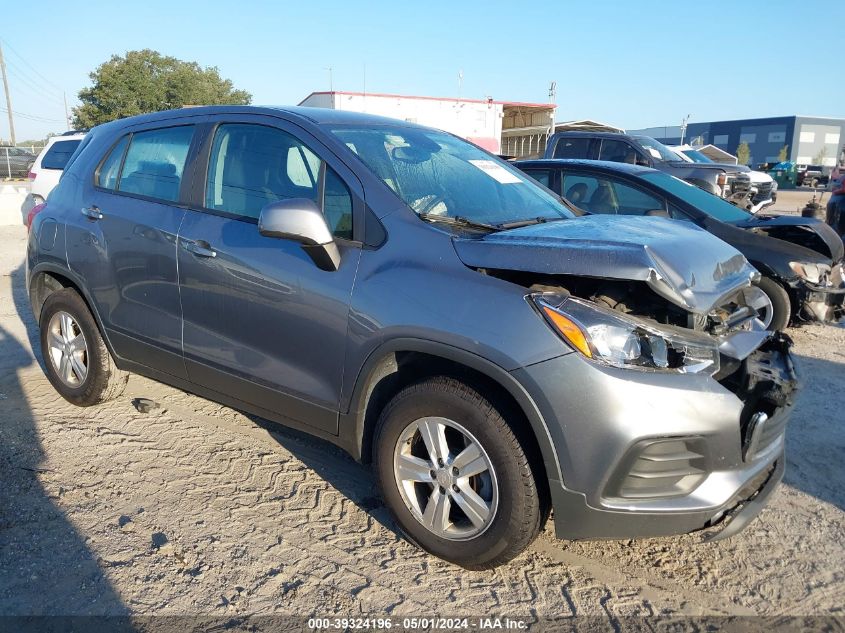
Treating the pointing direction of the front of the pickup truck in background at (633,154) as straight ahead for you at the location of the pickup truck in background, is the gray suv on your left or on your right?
on your right

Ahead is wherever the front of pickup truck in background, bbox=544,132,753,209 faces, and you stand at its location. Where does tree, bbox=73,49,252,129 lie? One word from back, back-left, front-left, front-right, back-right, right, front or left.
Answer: back

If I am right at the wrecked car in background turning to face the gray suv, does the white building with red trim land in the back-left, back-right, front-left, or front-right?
back-right

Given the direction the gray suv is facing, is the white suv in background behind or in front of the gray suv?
behind

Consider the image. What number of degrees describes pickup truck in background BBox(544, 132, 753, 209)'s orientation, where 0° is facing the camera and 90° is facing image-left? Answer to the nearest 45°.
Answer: approximately 315°

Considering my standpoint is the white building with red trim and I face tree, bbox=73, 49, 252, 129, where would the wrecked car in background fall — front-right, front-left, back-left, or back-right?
back-left

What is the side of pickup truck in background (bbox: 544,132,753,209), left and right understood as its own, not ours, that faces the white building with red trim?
back

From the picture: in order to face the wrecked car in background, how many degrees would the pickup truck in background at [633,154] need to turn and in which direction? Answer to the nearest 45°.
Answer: approximately 45° to its right

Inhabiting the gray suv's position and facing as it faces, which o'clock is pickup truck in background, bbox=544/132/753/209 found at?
The pickup truck in background is roughly at 8 o'clock from the gray suv.

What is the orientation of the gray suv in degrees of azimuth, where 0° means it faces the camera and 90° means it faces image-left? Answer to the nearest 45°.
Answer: approximately 315°

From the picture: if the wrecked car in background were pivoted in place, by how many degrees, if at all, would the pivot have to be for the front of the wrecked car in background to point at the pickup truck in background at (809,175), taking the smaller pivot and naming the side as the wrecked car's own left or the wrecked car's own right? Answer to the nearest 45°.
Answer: approximately 135° to the wrecked car's own left

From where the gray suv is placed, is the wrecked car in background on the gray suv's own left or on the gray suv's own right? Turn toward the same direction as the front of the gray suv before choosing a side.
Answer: on the gray suv's own left
